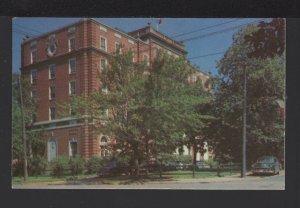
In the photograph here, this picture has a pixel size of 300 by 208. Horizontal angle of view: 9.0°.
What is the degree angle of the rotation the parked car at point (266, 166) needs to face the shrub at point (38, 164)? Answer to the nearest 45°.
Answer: approximately 45° to its right

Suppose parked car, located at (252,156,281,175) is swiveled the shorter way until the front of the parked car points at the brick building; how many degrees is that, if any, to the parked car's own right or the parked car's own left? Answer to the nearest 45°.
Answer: approximately 45° to the parked car's own right

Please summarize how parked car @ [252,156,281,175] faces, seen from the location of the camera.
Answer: facing the viewer and to the left of the viewer

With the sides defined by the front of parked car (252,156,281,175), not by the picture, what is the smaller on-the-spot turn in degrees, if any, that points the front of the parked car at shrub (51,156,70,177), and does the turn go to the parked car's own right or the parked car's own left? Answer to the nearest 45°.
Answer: approximately 45° to the parked car's own right
